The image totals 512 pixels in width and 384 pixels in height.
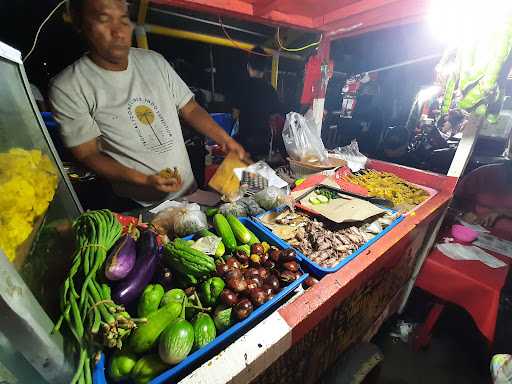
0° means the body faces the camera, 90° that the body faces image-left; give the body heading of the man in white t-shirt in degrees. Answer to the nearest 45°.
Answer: approximately 315°

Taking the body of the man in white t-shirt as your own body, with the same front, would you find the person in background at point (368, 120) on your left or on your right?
on your left

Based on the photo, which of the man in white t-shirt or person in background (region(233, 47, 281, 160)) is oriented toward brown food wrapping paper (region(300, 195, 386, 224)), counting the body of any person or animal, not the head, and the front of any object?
the man in white t-shirt

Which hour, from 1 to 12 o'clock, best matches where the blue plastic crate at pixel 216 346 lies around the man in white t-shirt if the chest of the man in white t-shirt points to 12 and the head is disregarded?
The blue plastic crate is roughly at 1 o'clock from the man in white t-shirt.

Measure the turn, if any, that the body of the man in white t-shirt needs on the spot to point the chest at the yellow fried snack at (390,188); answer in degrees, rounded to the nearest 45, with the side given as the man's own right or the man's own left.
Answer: approximately 45° to the man's own left
